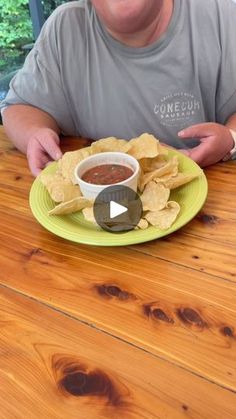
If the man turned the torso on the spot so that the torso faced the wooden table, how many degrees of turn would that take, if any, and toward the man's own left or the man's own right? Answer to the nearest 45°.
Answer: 0° — they already face it

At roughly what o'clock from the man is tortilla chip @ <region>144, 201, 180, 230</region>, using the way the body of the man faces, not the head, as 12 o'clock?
The tortilla chip is roughly at 12 o'clock from the man.
